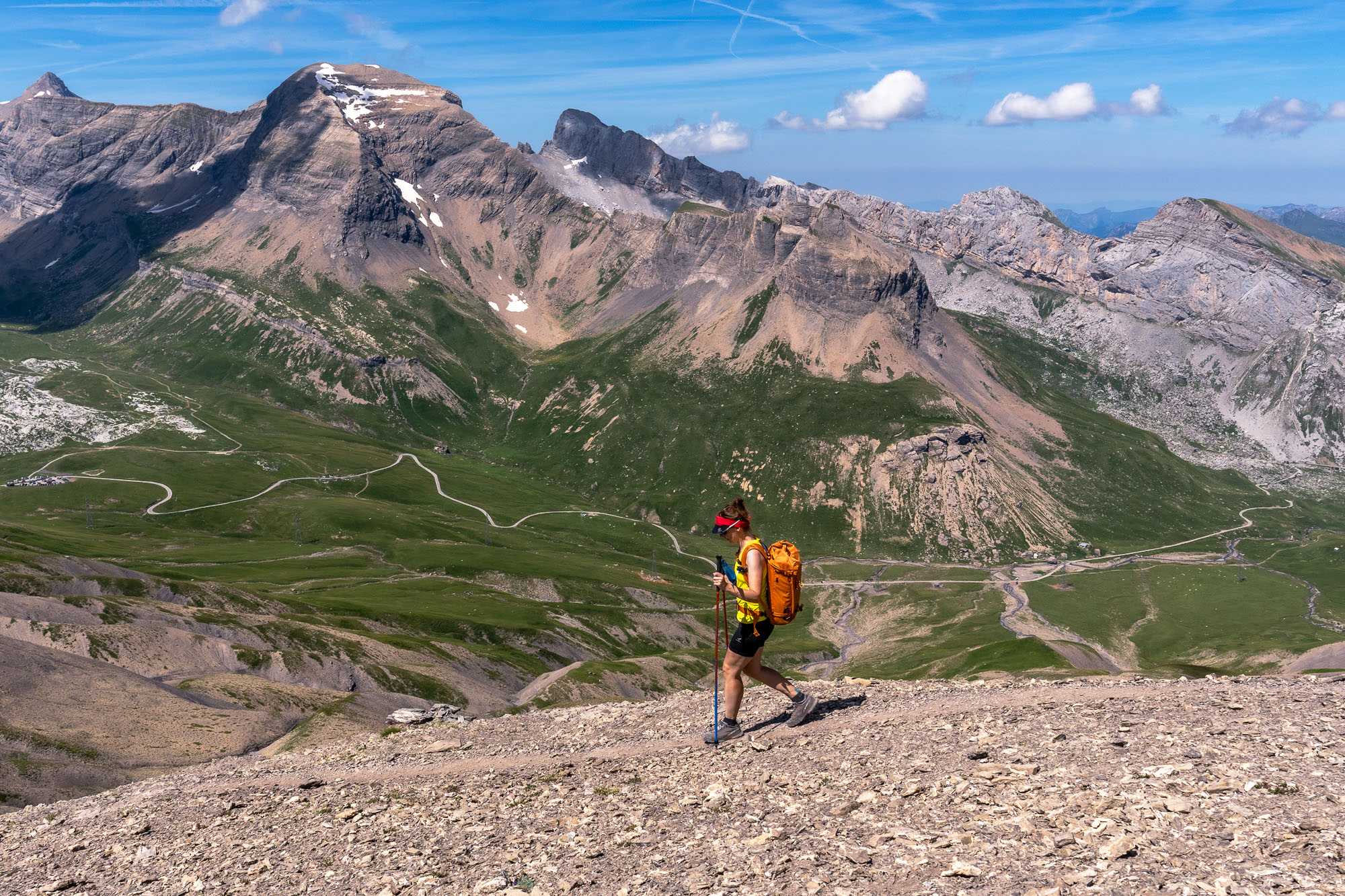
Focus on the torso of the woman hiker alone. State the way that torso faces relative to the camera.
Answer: to the viewer's left
